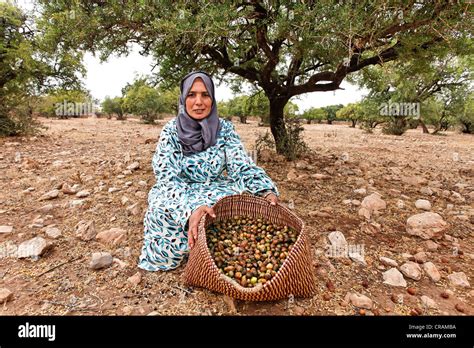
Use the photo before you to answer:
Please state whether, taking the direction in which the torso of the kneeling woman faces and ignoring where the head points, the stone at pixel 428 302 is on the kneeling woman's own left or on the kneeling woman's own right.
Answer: on the kneeling woman's own left

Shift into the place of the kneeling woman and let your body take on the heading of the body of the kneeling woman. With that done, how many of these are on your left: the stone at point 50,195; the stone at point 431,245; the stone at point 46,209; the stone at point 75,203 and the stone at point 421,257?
2

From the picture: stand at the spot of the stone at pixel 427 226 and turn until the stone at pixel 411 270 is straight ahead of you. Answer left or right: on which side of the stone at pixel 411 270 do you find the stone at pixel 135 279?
right

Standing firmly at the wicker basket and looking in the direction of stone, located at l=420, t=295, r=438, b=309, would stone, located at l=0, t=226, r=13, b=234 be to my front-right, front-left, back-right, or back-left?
back-left

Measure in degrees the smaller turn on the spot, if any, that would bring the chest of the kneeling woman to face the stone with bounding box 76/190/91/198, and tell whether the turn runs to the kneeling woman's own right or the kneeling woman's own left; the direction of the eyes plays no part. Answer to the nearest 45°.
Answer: approximately 135° to the kneeling woman's own right

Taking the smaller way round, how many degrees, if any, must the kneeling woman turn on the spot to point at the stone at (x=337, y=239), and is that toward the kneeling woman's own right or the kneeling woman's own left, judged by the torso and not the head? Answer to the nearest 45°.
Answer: approximately 90° to the kneeling woman's own left

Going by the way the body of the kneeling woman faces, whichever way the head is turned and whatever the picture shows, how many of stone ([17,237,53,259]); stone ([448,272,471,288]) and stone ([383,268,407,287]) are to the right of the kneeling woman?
1

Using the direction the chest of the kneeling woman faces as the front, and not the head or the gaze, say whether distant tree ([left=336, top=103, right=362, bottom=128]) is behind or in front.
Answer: behind

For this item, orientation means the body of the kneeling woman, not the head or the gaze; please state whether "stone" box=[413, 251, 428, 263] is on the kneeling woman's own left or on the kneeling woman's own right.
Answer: on the kneeling woman's own left

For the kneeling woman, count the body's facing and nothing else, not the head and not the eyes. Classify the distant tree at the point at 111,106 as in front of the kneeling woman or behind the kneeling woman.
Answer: behind

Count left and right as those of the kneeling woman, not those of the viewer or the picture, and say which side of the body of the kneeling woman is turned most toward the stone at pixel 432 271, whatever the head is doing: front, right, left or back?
left

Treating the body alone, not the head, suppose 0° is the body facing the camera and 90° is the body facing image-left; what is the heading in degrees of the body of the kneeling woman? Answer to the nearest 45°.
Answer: approximately 0°
